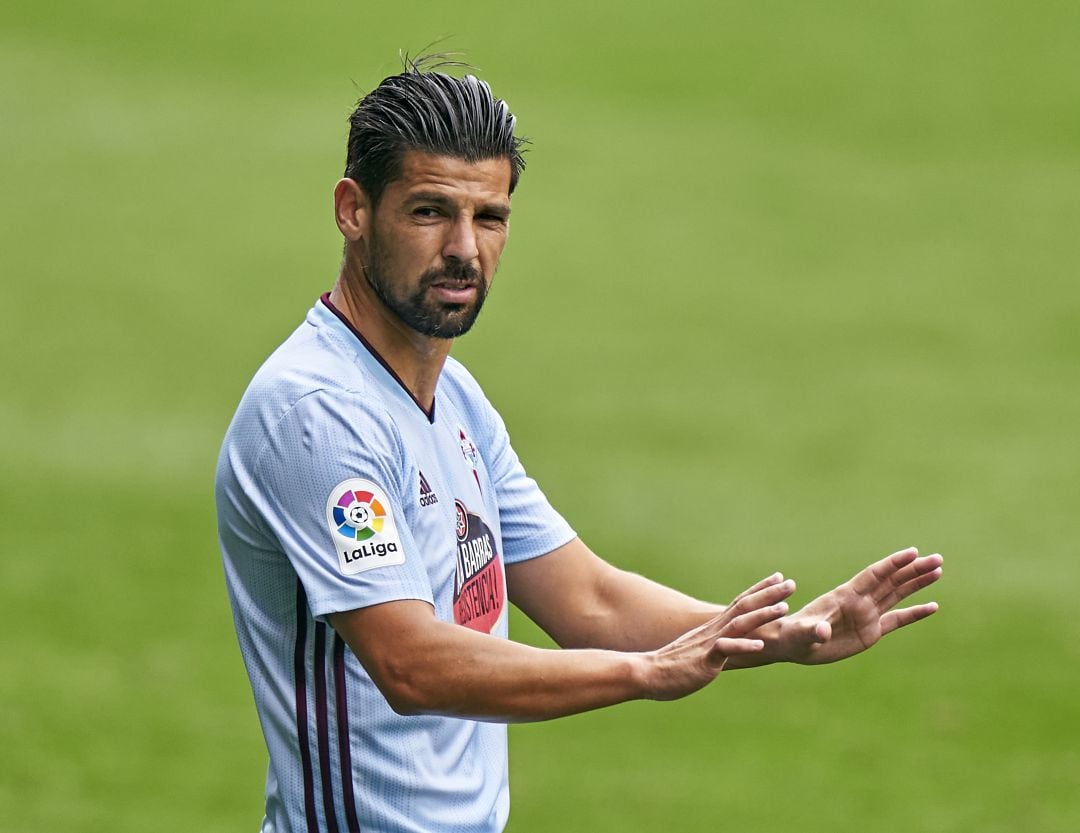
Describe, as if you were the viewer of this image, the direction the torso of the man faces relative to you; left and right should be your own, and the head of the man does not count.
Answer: facing the viewer and to the right of the viewer

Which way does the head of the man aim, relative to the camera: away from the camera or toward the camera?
toward the camera
